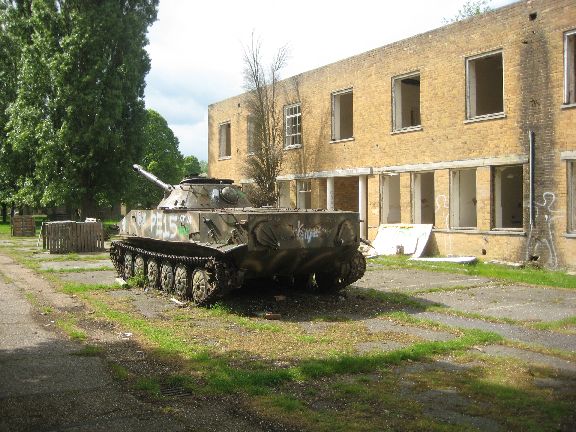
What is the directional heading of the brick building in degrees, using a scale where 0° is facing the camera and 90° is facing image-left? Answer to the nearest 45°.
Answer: approximately 45°

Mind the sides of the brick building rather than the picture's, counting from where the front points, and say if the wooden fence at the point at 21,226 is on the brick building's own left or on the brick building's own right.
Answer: on the brick building's own right

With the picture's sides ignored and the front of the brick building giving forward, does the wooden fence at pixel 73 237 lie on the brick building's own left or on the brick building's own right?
on the brick building's own right

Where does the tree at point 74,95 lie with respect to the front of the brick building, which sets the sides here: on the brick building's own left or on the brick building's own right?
on the brick building's own right
